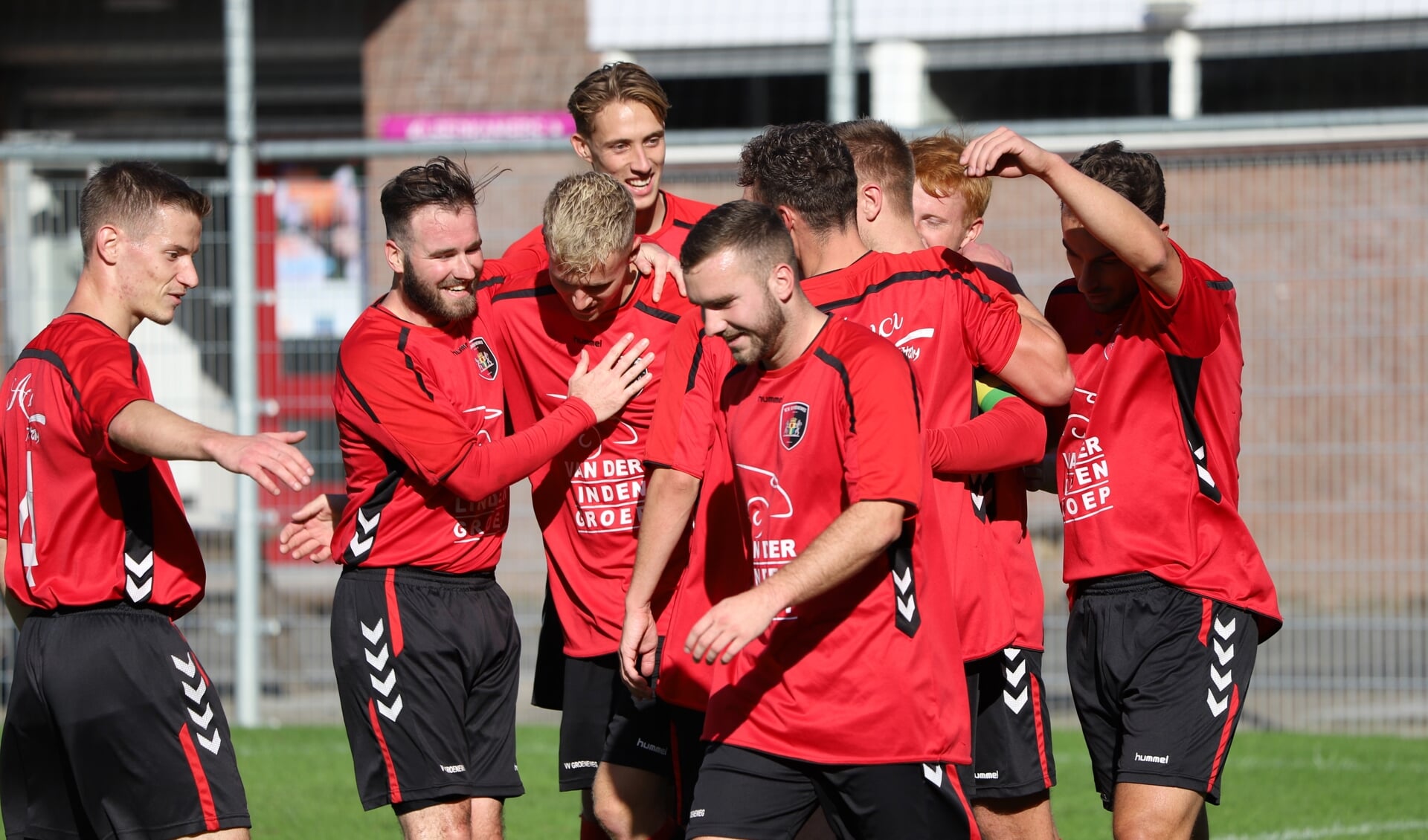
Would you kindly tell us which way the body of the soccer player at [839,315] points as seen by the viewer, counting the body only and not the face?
away from the camera

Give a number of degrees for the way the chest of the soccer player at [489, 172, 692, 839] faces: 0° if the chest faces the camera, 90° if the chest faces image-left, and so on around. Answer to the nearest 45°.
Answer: approximately 0°

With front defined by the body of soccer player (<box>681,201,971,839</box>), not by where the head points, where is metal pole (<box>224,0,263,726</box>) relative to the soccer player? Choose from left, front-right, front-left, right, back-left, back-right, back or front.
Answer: right

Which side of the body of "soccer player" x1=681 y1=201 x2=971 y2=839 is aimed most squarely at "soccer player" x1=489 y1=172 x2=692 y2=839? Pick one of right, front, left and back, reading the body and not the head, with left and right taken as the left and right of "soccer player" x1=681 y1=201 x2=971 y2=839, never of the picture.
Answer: right

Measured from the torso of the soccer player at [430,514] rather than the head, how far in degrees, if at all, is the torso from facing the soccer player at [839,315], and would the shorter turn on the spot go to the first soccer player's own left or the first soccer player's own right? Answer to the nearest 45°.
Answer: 0° — they already face them

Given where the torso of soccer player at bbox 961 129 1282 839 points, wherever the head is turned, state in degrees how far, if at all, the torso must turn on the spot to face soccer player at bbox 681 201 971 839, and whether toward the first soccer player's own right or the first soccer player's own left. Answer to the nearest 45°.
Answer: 0° — they already face them

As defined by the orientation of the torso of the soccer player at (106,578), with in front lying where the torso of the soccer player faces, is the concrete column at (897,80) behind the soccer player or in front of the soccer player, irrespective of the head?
in front

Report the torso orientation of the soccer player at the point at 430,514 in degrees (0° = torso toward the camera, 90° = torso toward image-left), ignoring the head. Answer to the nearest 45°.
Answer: approximately 315°

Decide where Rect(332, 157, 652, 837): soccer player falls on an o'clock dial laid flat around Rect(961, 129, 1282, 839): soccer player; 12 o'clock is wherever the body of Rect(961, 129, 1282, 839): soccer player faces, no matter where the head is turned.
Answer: Rect(332, 157, 652, 837): soccer player is roughly at 1 o'clock from Rect(961, 129, 1282, 839): soccer player.
